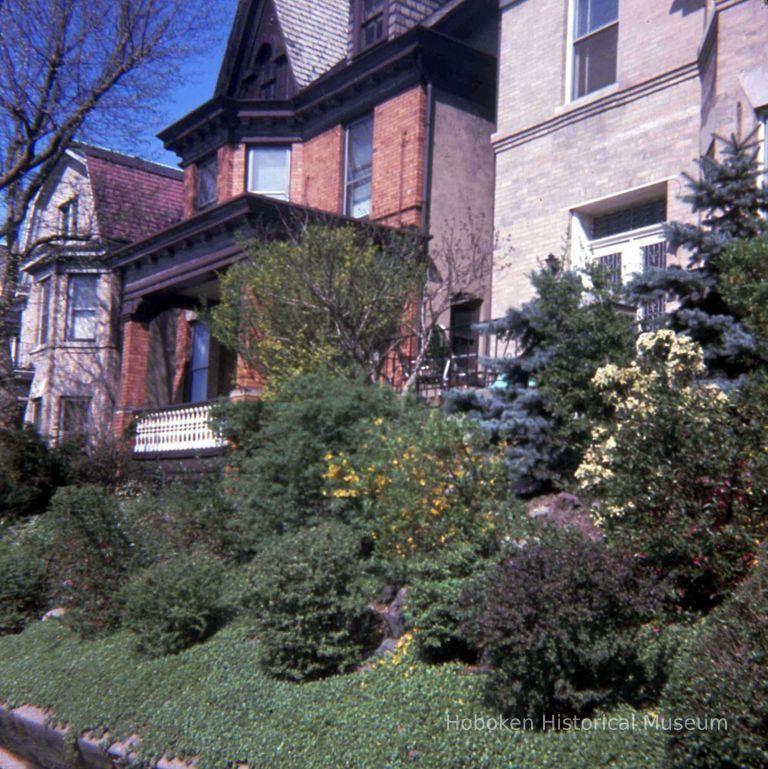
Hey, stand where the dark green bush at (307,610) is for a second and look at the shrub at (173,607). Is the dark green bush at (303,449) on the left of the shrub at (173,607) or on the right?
right

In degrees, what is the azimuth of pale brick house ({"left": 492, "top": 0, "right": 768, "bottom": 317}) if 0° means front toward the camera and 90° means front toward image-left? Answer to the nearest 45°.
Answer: approximately 45°

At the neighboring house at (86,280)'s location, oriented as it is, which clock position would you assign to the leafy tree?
The leafy tree is roughly at 10 o'clock from the neighboring house.

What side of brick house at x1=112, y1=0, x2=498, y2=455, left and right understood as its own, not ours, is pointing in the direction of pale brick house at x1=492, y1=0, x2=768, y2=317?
left

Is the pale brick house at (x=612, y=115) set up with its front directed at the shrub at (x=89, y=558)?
yes

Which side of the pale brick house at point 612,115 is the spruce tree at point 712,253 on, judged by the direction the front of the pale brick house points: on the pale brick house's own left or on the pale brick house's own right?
on the pale brick house's own left

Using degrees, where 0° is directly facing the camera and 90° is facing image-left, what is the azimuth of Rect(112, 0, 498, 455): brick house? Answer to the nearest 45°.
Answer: approximately 45°

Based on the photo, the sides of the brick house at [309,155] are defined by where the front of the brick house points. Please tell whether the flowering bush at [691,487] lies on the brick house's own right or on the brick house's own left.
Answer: on the brick house's own left
